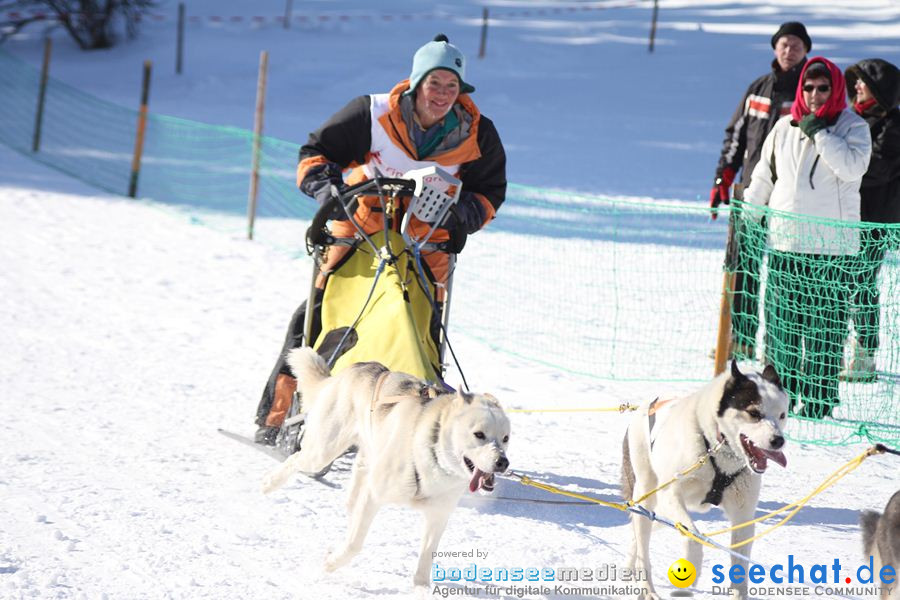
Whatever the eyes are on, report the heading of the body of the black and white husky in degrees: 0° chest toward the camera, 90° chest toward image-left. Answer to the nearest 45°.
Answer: approximately 315°

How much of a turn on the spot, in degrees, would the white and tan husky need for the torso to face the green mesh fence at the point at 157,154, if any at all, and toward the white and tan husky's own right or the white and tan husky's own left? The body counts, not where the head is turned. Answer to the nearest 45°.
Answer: approximately 135° to the white and tan husky's own left

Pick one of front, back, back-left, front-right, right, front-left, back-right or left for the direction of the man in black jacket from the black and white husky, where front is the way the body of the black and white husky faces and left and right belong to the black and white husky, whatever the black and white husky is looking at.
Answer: back-left

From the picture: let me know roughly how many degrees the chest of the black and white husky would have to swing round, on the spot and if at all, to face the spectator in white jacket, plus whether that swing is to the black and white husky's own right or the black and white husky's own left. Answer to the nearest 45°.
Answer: approximately 135° to the black and white husky's own left

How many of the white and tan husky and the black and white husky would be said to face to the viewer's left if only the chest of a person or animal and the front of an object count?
0

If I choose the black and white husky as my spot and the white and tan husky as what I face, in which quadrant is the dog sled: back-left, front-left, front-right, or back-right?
front-right

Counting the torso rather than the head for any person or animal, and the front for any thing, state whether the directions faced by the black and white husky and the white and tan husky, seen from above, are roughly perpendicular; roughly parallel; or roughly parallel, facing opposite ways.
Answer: roughly parallel
